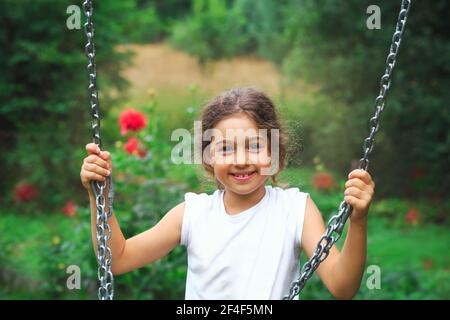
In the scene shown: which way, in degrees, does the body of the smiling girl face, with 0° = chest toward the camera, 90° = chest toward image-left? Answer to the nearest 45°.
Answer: approximately 0°

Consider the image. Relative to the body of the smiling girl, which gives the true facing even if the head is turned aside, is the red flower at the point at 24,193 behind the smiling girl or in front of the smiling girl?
behind

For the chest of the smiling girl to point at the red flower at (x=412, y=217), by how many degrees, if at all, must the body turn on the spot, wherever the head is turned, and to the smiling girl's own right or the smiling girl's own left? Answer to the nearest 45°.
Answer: approximately 180°

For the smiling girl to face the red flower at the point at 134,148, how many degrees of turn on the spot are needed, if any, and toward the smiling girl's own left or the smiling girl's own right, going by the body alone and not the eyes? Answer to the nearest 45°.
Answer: approximately 180°

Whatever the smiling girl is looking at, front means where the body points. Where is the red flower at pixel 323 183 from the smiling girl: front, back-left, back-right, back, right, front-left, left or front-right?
back

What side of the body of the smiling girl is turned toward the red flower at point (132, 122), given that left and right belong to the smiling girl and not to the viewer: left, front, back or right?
back
